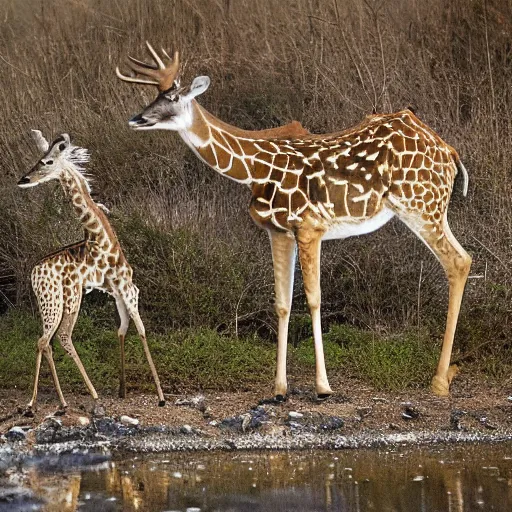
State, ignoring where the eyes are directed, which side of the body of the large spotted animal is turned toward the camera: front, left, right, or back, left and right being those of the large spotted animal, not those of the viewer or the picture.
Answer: left

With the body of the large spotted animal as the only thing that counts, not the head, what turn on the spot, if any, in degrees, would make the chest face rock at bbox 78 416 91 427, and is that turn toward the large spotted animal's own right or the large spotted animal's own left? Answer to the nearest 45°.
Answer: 0° — it already faces it

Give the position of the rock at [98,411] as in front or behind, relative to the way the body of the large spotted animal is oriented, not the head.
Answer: in front
